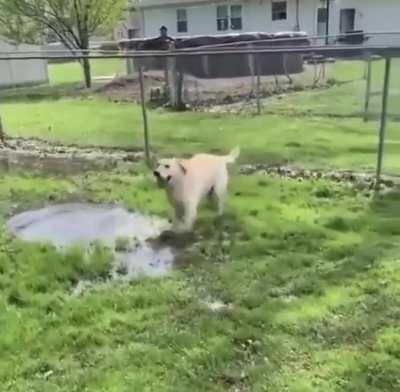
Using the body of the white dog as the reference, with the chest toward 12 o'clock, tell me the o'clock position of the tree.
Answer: The tree is roughly at 4 o'clock from the white dog.

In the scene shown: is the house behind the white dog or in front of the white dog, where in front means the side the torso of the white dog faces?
behind

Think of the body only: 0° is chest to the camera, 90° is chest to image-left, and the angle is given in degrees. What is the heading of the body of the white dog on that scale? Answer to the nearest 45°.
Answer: approximately 45°
